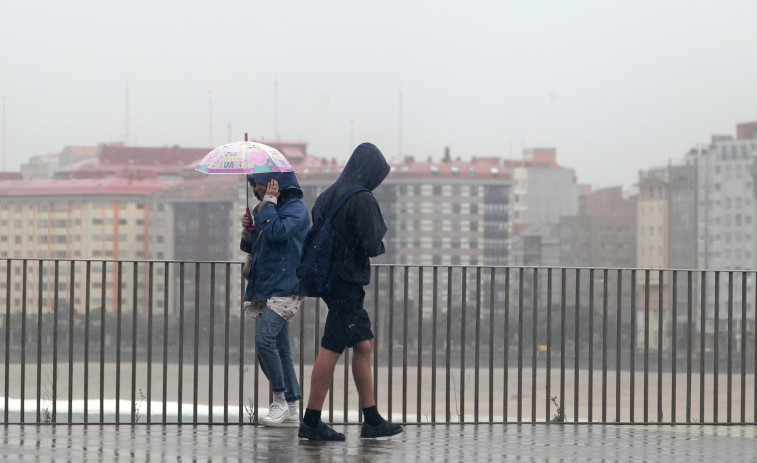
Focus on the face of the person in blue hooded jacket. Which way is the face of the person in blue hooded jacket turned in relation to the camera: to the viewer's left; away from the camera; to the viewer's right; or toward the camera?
to the viewer's left

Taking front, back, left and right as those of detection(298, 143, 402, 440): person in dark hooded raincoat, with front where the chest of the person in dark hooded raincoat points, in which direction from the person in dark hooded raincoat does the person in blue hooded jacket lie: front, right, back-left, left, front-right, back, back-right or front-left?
back-left

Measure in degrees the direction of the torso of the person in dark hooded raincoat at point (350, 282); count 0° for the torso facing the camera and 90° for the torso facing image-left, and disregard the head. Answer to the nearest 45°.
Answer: approximately 270°
